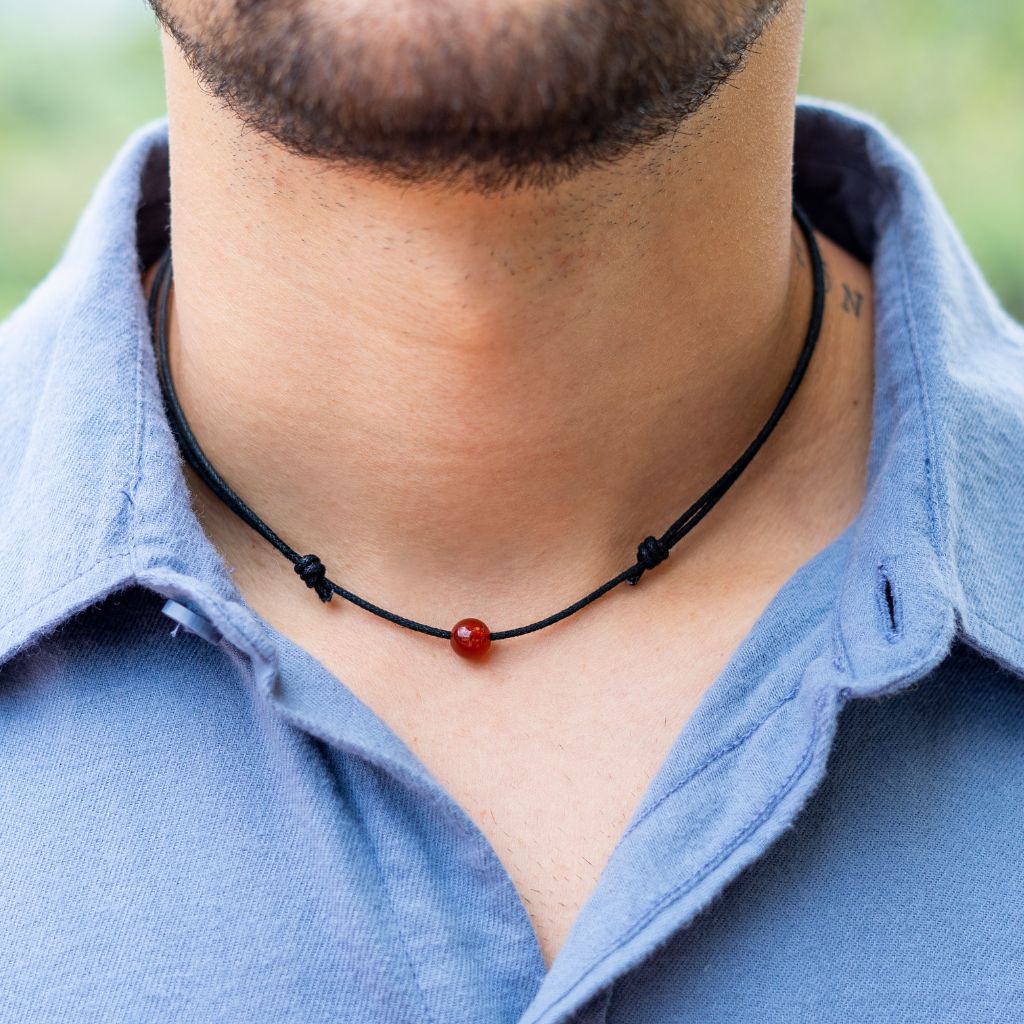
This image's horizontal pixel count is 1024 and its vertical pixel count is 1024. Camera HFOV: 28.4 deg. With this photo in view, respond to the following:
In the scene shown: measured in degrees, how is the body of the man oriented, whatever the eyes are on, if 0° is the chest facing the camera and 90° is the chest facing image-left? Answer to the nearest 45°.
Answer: approximately 0°
